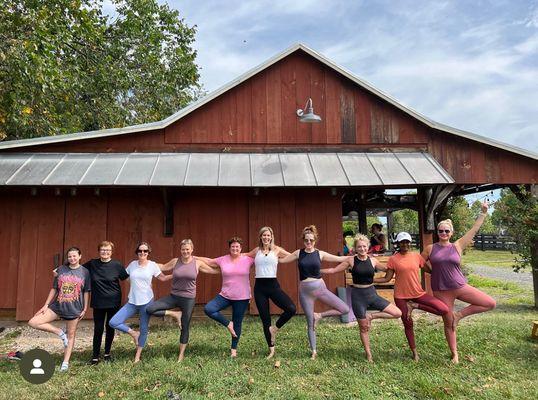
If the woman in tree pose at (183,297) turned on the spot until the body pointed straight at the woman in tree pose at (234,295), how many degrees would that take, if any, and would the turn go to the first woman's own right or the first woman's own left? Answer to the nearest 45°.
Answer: approximately 90° to the first woman's own left

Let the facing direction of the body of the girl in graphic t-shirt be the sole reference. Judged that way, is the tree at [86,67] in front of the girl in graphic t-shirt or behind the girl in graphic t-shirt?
behind

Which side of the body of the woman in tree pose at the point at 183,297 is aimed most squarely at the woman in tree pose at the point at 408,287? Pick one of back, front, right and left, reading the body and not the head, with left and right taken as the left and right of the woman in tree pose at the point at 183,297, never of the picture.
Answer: left

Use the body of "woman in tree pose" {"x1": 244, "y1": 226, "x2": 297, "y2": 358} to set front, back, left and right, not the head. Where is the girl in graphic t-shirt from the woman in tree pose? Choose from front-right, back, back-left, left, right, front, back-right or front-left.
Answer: right

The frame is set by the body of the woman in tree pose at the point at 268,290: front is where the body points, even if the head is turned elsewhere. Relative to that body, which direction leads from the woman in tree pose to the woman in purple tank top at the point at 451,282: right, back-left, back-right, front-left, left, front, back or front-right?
left

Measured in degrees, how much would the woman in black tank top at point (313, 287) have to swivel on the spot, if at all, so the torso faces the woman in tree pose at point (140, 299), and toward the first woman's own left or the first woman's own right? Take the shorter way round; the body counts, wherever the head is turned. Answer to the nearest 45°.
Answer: approximately 90° to the first woman's own right

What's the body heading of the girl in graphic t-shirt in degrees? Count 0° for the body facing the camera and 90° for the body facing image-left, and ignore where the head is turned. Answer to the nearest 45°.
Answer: approximately 0°

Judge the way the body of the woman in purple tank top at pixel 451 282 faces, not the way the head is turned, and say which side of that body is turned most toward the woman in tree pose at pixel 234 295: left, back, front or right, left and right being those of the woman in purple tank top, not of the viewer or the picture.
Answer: right

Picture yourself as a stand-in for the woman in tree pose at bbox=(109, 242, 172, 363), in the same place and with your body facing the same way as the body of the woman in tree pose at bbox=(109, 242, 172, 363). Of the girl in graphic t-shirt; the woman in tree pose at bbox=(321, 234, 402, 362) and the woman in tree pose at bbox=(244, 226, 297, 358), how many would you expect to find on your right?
1

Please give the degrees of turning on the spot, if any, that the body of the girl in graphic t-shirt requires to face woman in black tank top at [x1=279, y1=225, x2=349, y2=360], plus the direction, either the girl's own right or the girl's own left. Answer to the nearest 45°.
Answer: approximately 45° to the girl's own left

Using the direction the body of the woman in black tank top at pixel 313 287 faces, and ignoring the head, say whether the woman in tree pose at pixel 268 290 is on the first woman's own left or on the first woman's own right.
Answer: on the first woman's own right

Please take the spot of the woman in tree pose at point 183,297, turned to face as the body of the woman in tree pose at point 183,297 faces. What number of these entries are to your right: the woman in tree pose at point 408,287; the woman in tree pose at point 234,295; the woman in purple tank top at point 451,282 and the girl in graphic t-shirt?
1
